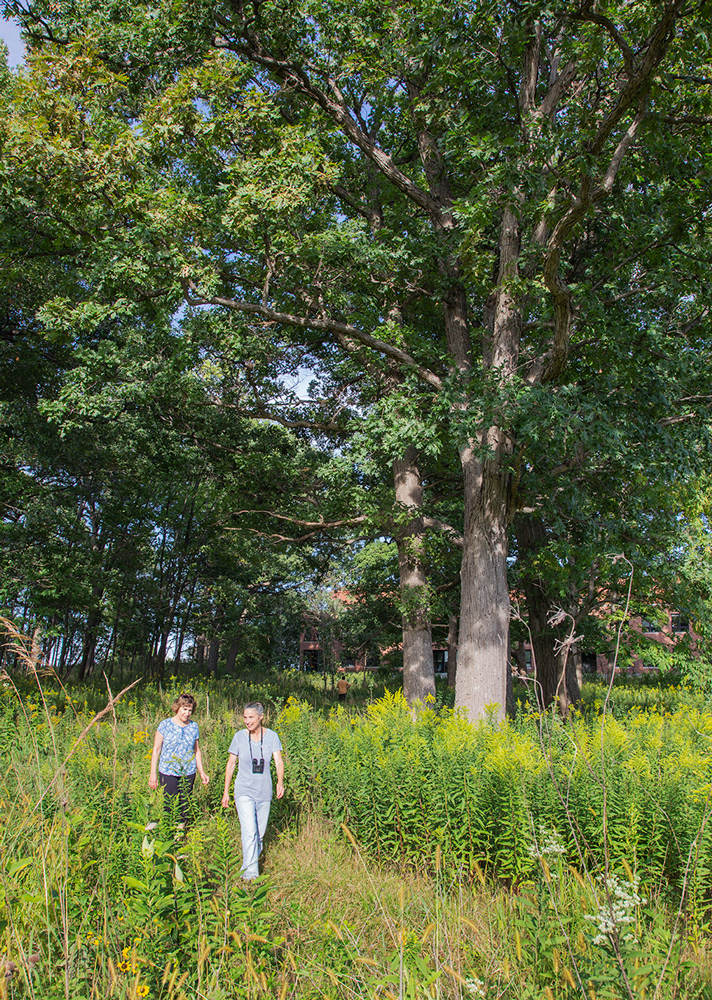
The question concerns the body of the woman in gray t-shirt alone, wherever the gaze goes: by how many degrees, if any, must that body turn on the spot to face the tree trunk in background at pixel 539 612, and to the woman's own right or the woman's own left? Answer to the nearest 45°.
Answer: approximately 135° to the woman's own left

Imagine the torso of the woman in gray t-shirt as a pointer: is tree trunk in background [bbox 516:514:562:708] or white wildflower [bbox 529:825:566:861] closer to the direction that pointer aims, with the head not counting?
the white wildflower

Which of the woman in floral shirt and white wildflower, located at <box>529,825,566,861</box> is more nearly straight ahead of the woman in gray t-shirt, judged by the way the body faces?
the white wildflower

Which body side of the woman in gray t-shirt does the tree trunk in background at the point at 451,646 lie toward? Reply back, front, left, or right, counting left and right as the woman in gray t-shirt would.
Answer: back

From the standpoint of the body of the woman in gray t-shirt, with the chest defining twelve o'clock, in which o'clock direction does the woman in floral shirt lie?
The woman in floral shirt is roughly at 4 o'clock from the woman in gray t-shirt.

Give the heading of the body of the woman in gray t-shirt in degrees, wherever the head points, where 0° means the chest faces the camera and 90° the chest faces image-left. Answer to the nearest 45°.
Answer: approximately 0°
